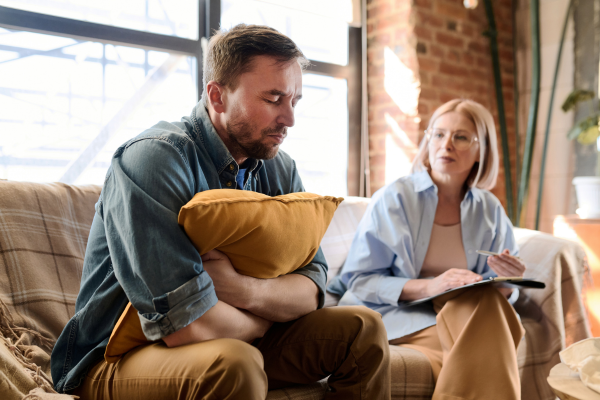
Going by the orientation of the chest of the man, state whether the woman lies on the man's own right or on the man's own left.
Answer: on the man's own left

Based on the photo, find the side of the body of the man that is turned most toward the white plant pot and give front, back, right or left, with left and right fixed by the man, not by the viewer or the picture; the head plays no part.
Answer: left

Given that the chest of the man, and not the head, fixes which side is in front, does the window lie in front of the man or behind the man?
behind

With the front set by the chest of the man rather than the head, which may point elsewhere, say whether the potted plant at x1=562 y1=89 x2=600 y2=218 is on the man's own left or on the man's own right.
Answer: on the man's own left

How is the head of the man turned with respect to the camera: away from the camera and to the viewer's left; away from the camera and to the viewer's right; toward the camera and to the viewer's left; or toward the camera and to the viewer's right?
toward the camera and to the viewer's right
